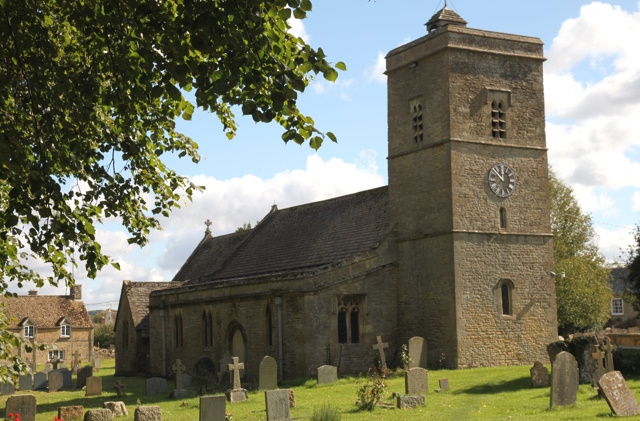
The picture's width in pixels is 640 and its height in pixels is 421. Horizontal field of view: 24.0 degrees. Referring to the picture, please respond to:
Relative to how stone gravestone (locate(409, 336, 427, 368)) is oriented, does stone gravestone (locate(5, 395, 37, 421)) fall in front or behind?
in front

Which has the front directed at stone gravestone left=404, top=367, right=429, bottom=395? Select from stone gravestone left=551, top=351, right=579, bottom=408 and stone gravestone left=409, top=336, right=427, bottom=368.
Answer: stone gravestone left=409, top=336, right=427, bottom=368

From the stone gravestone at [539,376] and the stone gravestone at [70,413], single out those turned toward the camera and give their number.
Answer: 2

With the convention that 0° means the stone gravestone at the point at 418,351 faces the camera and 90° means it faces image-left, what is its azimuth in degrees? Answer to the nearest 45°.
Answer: approximately 0°

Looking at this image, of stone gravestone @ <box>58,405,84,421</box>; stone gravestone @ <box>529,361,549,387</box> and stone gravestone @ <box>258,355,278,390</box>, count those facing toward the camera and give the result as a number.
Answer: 3

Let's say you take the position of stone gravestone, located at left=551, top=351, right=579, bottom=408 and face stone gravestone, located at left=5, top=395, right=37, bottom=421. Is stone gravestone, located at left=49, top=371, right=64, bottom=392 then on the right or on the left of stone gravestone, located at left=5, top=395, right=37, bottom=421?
right

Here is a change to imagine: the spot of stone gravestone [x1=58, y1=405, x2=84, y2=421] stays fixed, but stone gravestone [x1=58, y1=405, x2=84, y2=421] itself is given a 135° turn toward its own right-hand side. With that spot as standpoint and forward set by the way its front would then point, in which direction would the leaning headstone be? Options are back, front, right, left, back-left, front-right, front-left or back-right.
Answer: back

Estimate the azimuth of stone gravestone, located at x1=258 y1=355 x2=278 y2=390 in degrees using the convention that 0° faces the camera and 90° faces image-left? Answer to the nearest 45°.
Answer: approximately 0°
